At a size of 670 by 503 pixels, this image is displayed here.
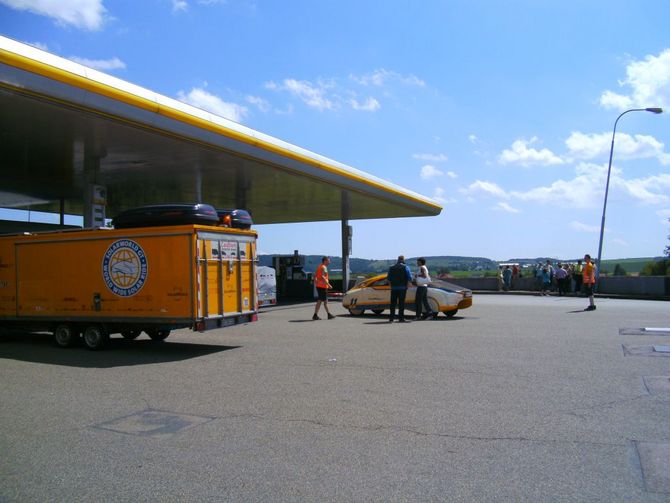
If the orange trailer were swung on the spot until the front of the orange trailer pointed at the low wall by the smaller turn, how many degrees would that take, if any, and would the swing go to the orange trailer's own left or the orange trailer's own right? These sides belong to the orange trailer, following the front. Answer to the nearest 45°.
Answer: approximately 90° to the orange trailer's own right

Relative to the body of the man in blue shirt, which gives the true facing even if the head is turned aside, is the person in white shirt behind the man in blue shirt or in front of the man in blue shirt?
in front

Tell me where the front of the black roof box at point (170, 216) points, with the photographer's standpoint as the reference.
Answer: facing away from the viewer and to the left of the viewer

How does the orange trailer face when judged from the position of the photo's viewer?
facing away from the viewer and to the left of the viewer

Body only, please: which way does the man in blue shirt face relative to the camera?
away from the camera

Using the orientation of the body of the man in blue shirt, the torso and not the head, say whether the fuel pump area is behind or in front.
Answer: in front
